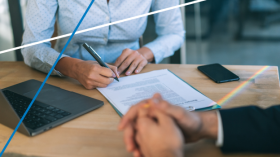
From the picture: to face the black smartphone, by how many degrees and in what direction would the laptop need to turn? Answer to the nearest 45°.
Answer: approximately 45° to its right

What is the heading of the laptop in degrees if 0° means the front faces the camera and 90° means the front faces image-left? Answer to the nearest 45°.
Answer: approximately 225°
